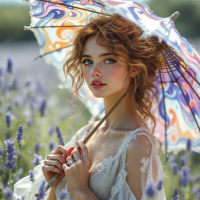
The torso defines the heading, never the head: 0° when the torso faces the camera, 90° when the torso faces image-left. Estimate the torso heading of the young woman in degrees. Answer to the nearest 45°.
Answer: approximately 45°

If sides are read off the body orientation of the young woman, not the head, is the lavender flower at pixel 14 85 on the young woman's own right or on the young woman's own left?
on the young woman's own right

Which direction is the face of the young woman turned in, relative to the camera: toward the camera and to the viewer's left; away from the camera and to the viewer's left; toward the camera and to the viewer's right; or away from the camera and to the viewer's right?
toward the camera and to the viewer's left
